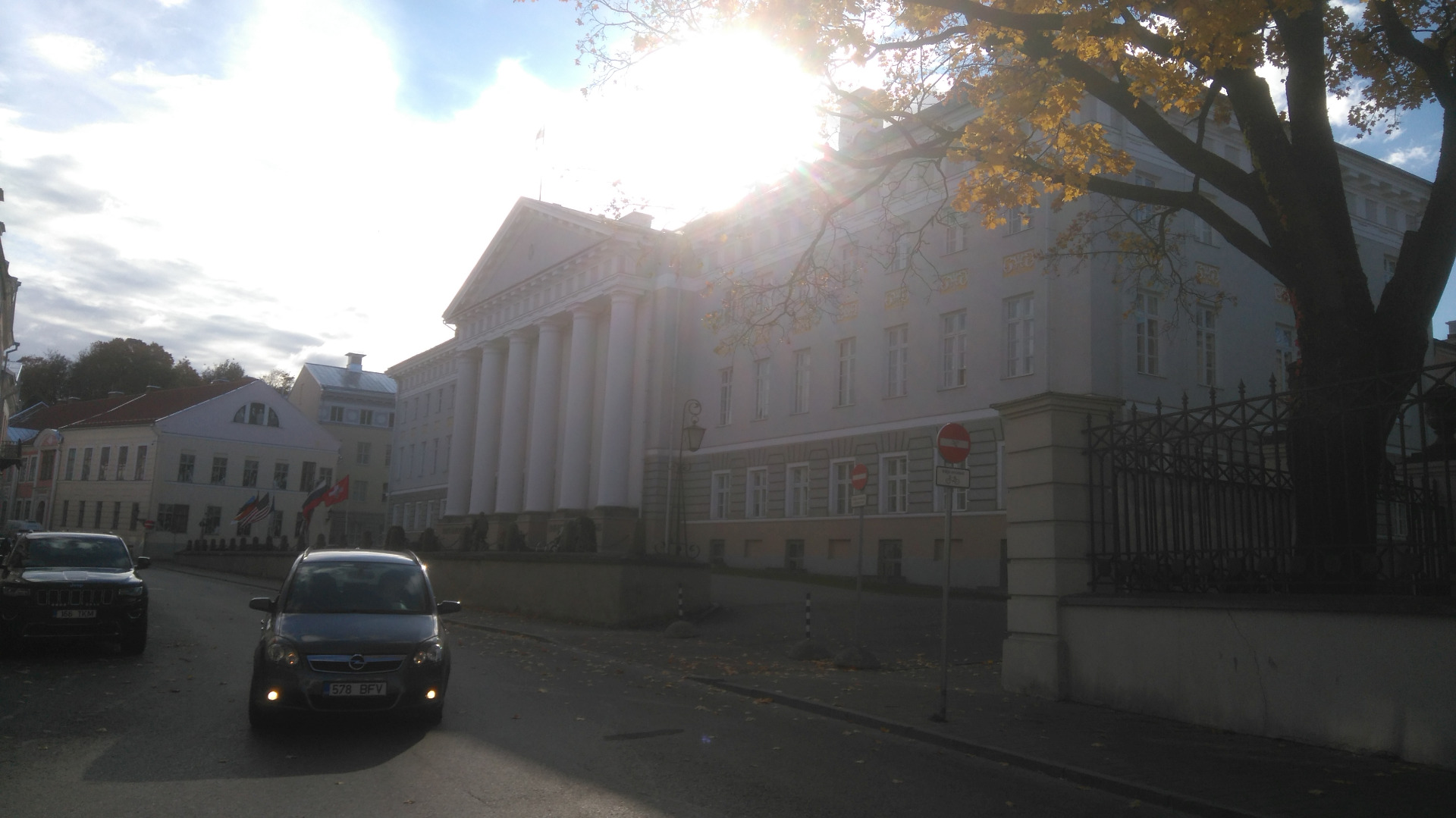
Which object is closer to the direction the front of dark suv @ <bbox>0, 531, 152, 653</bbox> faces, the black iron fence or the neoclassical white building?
the black iron fence

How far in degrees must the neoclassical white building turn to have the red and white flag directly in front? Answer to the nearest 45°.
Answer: approximately 45° to its right

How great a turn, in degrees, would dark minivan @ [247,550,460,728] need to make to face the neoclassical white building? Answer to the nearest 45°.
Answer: approximately 135° to its left

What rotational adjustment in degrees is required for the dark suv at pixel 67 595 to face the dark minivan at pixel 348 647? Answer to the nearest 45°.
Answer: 0° — it already faces it

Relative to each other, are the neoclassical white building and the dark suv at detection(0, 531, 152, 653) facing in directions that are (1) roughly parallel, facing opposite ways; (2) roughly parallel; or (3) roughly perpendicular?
roughly perpendicular

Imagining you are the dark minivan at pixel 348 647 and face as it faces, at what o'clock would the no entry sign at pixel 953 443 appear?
The no entry sign is roughly at 9 o'clock from the dark minivan.

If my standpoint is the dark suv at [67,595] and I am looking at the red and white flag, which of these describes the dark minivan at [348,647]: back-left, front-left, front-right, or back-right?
back-right

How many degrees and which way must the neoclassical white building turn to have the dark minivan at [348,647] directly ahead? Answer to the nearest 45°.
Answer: approximately 45° to its left

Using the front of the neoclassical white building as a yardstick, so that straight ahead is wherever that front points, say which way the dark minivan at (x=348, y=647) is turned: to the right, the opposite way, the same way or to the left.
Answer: to the left

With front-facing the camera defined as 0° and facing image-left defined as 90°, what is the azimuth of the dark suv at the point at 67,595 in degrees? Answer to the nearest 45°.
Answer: approximately 0°

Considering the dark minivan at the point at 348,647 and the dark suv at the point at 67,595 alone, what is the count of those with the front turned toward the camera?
2
